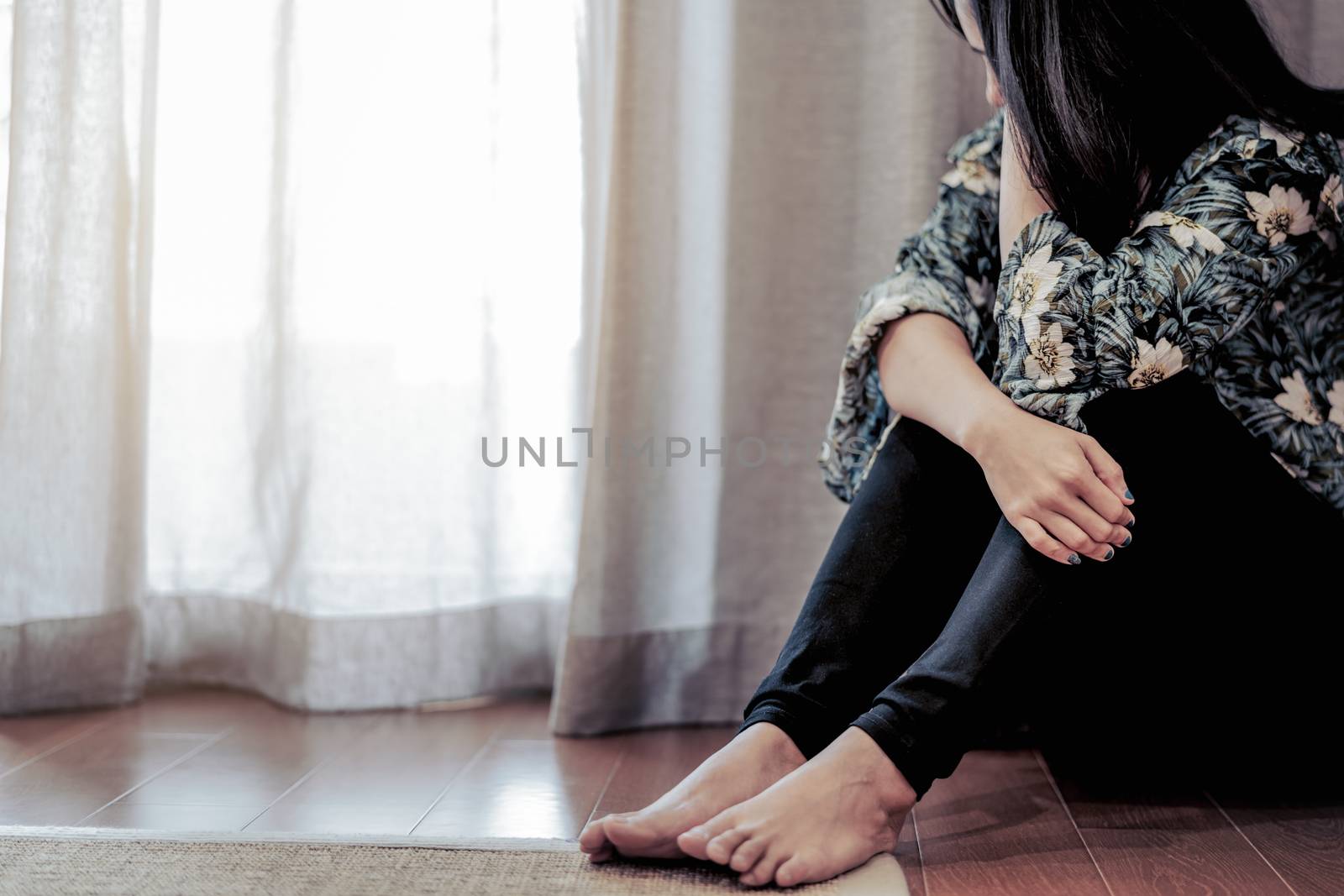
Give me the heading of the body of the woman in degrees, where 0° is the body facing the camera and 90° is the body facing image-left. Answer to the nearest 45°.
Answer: approximately 45°

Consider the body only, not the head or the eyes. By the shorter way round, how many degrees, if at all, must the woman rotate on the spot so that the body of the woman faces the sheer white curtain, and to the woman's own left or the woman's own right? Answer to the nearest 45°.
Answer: approximately 45° to the woman's own right
